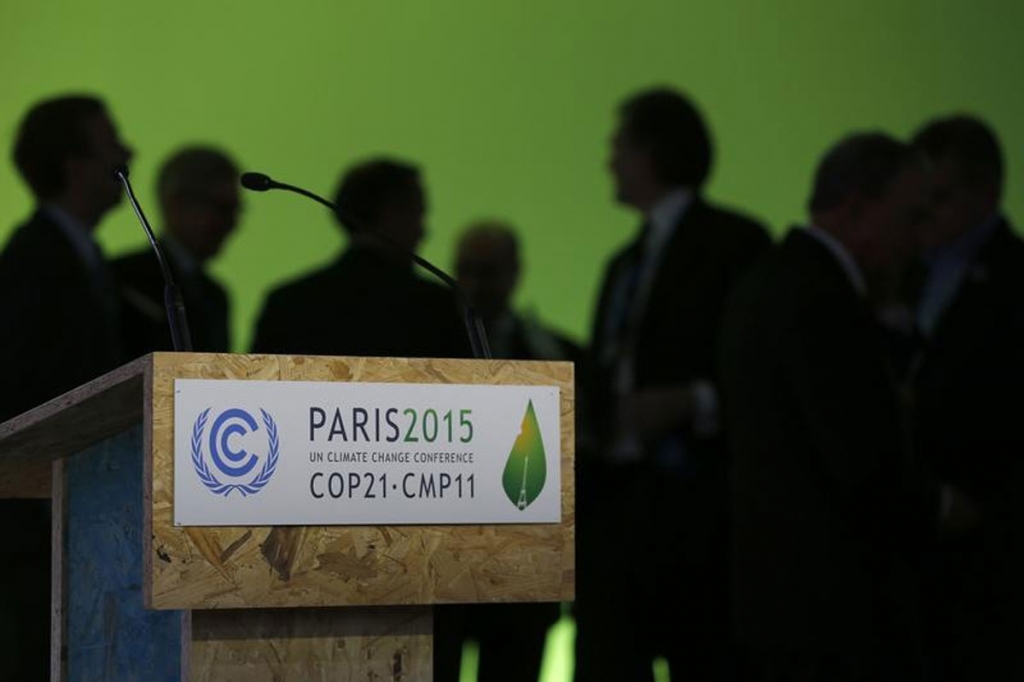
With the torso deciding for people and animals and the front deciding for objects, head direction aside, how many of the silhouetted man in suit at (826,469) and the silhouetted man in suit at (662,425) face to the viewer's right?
1

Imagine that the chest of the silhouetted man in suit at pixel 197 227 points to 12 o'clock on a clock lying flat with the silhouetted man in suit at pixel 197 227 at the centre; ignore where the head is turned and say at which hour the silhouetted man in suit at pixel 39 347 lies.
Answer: the silhouetted man in suit at pixel 39 347 is roughly at 2 o'clock from the silhouetted man in suit at pixel 197 227.

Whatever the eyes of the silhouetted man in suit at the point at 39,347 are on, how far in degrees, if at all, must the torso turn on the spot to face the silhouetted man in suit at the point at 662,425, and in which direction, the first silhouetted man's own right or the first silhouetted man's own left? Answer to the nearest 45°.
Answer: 0° — they already face them

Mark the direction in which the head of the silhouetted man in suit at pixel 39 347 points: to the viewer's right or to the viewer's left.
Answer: to the viewer's right

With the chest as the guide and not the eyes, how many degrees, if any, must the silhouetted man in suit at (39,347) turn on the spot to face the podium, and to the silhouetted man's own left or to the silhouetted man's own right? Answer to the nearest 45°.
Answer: approximately 90° to the silhouetted man's own right

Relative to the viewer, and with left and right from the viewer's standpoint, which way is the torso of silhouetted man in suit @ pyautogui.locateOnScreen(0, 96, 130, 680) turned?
facing to the right of the viewer

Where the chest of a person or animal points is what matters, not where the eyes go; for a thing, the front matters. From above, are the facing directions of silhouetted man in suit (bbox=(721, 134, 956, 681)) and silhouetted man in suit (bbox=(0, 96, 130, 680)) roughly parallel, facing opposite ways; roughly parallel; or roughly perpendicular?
roughly parallel

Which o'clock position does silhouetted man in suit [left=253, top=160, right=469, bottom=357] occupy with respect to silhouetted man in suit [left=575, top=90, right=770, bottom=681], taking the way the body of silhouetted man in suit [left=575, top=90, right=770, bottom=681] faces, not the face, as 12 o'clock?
silhouetted man in suit [left=253, top=160, right=469, bottom=357] is roughly at 1 o'clock from silhouetted man in suit [left=575, top=90, right=770, bottom=681].

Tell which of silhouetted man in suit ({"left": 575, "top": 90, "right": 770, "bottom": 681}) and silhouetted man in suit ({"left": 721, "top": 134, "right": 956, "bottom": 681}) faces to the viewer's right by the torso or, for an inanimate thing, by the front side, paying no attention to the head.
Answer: silhouetted man in suit ({"left": 721, "top": 134, "right": 956, "bottom": 681})

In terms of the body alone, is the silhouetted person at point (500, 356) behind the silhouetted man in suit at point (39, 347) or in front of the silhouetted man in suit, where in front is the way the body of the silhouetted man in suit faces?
in front

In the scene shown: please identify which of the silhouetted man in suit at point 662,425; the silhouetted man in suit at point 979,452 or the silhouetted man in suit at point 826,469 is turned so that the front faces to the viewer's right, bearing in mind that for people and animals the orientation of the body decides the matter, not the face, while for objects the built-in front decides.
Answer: the silhouetted man in suit at point 826,469

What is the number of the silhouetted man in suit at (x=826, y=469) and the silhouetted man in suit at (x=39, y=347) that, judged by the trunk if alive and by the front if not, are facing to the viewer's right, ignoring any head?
2

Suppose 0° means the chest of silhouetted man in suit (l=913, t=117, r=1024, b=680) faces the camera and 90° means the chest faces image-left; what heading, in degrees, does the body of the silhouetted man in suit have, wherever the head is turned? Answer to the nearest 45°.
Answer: approximately 45°

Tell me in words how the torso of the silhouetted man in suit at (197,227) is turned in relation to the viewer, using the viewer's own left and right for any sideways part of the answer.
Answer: facing the viewer and to the right of the viewer

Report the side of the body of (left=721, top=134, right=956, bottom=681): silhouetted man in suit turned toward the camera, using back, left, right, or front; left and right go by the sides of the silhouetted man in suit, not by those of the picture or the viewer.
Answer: right

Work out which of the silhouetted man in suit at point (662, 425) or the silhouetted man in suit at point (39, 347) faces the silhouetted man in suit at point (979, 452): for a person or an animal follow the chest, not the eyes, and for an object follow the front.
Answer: the silhouetted man in suit at point (39, 347)
